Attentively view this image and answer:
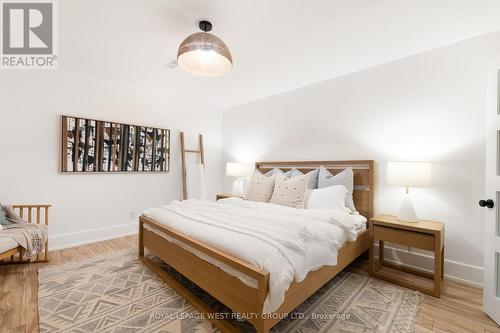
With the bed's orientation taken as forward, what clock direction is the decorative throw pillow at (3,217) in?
The decorative throw pillow is roughly at 2 o'clock from the bed.

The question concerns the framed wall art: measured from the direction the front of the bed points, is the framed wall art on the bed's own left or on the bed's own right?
on the bed's own right

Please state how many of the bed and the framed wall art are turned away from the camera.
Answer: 0

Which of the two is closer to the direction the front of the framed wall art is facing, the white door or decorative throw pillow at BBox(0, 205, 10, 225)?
the white door

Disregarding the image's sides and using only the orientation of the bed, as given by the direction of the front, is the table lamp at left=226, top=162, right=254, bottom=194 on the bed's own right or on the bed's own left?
on the bed's own right

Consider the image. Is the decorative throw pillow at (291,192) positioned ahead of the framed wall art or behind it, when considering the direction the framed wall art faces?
ahead

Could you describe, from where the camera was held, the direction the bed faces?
facing the viewer and to the left of the viewer

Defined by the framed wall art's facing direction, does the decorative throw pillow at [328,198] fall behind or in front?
in front

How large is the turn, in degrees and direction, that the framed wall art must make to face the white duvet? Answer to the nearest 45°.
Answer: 0° — it already faces it

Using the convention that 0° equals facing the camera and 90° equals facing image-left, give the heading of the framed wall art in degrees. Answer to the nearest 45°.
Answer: approximately 315°

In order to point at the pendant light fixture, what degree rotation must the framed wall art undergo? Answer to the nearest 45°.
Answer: approximately 45° to its right

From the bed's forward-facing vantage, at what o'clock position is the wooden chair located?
The wooden chair is roughly at 2 o'clock from the bed.
